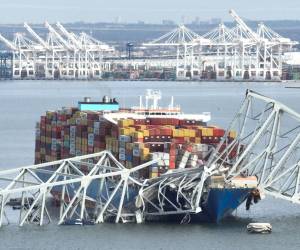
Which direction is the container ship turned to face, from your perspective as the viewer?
facing the viewer and to the right of the viewer

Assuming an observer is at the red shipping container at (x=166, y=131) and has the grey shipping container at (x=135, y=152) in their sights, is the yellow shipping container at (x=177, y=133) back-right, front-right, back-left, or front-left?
back-left
